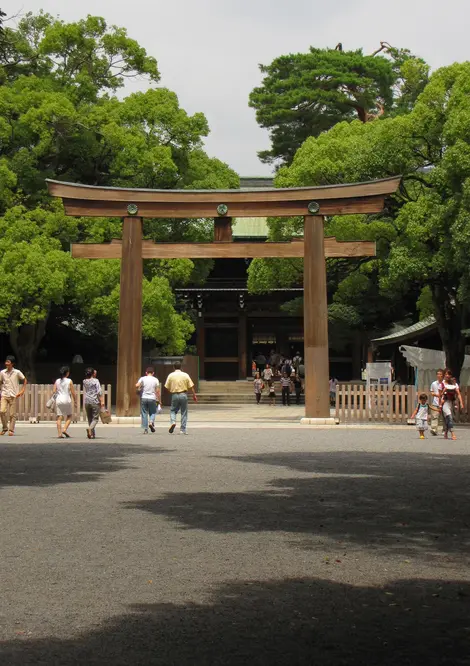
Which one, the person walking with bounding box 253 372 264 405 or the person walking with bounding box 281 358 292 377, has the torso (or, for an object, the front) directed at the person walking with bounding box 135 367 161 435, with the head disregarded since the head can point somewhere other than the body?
the person walking with bounding box 253 372 264 405

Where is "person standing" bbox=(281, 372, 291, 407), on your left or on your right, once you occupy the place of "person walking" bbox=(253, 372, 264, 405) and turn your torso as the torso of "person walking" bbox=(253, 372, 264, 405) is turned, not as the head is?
on your left

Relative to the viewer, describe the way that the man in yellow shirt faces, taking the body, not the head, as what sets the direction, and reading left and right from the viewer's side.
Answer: facing away from the viewer

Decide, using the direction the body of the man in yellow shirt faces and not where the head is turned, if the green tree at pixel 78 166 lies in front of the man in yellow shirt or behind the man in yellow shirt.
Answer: in front

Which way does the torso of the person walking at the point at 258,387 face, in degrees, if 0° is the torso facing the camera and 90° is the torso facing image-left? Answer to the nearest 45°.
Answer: approximately 0°

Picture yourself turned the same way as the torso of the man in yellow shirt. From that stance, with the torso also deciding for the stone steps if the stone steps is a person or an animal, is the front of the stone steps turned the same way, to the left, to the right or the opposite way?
the opposite way

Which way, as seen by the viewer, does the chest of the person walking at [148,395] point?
away from the camera

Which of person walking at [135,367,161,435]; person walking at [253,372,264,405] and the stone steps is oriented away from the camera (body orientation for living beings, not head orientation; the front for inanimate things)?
person walking at [135,367,161,435]

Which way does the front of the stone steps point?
toward the camera
